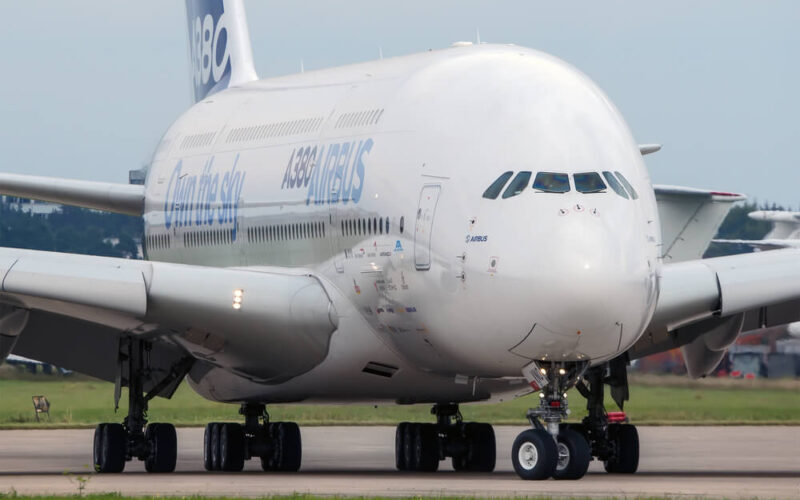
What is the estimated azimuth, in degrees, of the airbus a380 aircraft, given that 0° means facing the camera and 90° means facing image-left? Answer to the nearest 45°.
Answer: approximately 0°
